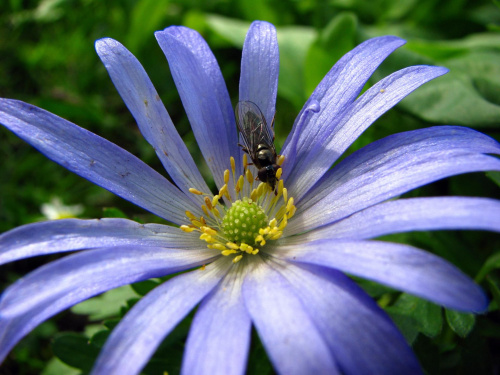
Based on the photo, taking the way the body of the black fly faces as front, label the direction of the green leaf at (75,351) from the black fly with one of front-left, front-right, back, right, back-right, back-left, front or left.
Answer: right

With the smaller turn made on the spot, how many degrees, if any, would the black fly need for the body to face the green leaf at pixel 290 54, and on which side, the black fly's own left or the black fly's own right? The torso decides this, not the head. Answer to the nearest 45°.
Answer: approximately 135° to the black fly's own left

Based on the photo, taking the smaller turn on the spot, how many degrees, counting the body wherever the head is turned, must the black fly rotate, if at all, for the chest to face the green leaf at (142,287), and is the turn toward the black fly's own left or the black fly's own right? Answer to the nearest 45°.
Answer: approximately 90° to the black fly's own right

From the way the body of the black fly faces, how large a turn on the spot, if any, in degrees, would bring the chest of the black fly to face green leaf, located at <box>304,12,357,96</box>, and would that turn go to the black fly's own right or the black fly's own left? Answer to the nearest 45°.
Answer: approximately 135° to the black fly's own left

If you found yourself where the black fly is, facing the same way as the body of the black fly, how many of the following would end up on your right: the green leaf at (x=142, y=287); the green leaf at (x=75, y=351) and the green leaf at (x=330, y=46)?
2

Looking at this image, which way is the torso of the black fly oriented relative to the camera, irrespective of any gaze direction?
toward the camera
